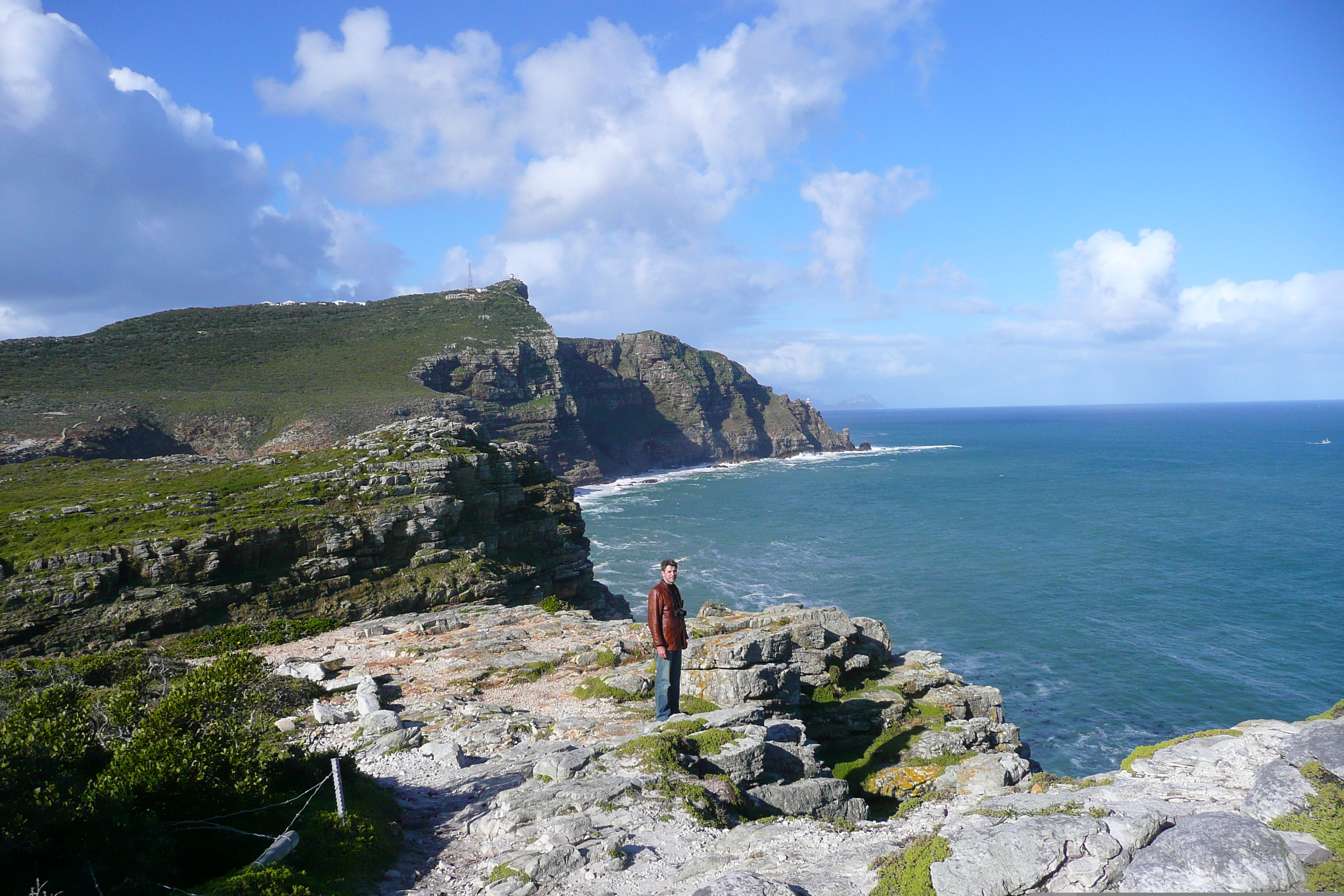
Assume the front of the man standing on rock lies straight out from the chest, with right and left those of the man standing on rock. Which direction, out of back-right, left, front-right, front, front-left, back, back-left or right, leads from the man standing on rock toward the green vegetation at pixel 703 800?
front-right

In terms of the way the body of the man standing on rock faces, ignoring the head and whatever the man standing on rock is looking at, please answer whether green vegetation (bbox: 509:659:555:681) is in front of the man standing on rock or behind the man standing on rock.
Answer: behind

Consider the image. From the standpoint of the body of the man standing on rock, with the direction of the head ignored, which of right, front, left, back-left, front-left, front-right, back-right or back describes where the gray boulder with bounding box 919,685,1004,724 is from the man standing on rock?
left

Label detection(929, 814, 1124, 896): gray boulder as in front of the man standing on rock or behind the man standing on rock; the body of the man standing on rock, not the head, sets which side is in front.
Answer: in front

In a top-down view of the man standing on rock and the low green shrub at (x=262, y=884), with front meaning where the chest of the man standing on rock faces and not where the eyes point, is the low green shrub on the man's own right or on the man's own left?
on the man's own right

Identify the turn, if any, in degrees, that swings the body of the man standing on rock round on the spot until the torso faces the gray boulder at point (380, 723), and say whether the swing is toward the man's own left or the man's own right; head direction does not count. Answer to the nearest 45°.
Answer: approximately 135° to the man's own right

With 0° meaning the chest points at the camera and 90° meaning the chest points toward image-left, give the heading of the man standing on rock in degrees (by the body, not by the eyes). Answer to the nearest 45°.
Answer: approximately 315°
